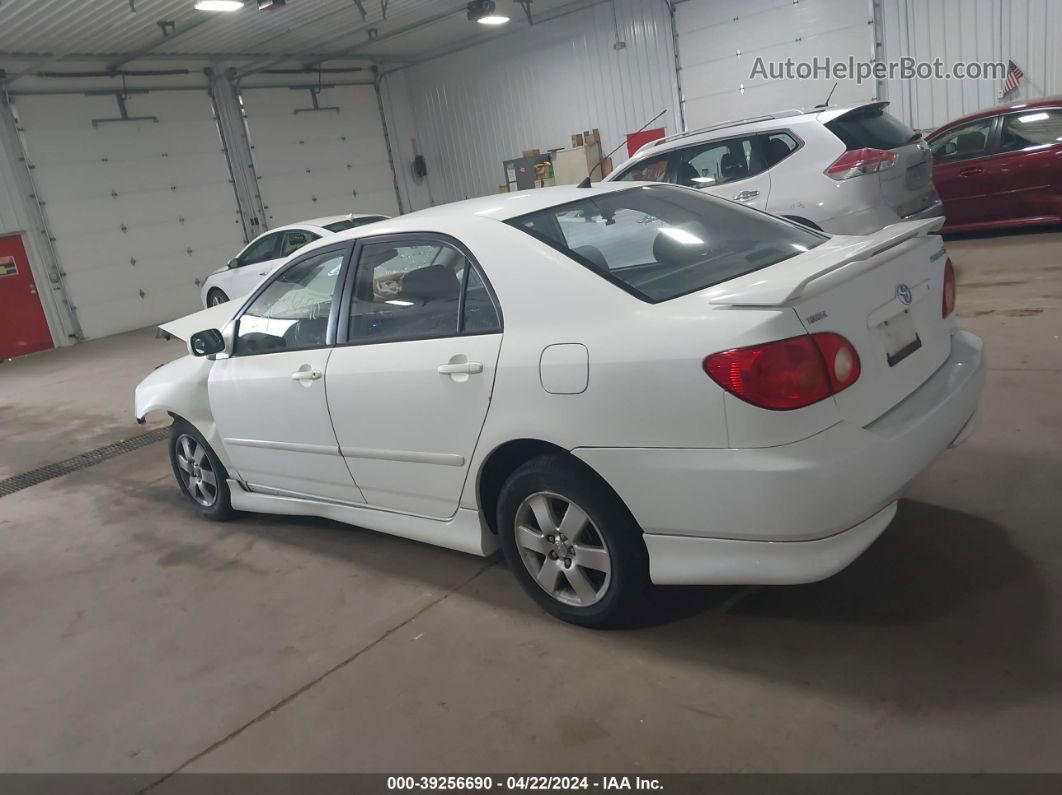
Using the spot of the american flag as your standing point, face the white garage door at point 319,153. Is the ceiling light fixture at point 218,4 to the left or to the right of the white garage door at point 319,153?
left

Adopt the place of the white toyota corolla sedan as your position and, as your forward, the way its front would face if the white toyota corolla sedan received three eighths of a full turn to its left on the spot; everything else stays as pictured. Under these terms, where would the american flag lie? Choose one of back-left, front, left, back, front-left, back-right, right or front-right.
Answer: back-left

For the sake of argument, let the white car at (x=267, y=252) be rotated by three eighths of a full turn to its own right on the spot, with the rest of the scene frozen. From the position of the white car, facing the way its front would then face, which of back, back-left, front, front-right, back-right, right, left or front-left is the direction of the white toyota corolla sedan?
right

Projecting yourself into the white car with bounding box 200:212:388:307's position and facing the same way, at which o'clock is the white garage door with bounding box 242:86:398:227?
The white garage door is roughly at 2 o'clock from the white car.

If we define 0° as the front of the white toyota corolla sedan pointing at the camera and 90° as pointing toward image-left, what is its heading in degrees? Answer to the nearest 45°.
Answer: approximately 135°

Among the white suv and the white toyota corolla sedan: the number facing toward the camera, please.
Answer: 0

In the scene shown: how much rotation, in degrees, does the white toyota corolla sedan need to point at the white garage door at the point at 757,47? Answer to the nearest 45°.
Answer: approximately 45° to its right

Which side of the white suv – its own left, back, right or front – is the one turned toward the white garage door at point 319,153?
front

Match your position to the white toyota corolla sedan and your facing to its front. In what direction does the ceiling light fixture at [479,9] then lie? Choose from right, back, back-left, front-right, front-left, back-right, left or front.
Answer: front-right

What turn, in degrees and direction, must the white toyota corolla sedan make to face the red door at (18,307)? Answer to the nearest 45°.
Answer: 0° — it already faces it

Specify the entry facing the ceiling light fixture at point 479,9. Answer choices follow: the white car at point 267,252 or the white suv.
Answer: the white suv

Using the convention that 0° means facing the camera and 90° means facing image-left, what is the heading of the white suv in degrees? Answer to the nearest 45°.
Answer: approximately 135°

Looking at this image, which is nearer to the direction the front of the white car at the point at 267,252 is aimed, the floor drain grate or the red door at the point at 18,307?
the red door

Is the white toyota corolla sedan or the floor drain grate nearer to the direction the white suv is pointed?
the floor drain grate

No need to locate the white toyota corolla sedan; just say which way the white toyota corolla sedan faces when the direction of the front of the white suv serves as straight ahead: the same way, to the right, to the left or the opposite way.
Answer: the same way
